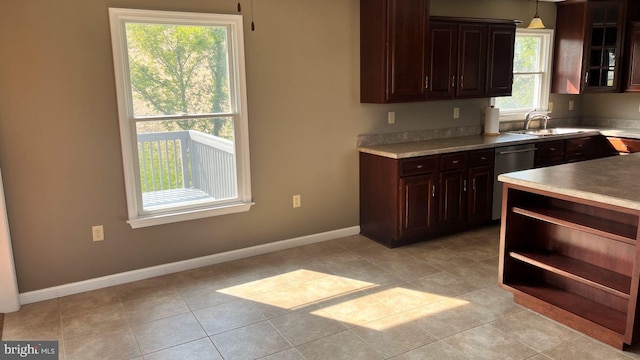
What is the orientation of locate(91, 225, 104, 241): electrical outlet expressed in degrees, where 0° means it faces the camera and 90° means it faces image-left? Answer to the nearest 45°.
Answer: approximately 0°

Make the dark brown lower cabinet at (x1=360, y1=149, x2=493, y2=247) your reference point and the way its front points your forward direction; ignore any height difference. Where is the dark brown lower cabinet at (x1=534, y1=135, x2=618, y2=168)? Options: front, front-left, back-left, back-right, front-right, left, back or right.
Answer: left

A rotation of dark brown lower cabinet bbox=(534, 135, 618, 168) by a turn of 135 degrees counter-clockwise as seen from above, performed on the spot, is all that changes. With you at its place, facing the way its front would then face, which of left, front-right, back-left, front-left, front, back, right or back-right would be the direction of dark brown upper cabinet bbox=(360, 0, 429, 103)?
back-left

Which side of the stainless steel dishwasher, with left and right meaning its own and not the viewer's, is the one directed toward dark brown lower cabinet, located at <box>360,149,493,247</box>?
right

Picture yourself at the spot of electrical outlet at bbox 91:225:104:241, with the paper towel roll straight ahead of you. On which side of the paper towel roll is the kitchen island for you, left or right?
right

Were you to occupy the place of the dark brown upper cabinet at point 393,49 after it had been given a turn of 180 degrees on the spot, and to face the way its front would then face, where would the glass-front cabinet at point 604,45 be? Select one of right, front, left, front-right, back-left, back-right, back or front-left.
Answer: right

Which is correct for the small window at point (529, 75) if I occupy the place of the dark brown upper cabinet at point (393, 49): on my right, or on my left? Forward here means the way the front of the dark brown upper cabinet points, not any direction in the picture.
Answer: on my left

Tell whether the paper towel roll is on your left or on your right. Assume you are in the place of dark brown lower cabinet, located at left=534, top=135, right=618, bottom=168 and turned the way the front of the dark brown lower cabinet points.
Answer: on your right

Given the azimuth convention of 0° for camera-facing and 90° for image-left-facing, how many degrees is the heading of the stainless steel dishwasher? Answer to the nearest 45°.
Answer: approximately 315°

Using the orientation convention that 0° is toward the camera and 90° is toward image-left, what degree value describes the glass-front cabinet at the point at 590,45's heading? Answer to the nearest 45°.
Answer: approximately 315°

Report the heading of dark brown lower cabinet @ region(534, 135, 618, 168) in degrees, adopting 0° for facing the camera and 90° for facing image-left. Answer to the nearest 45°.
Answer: approximately 315°

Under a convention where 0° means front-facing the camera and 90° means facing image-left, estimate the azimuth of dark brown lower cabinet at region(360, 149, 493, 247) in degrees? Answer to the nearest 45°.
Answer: approximately 315°

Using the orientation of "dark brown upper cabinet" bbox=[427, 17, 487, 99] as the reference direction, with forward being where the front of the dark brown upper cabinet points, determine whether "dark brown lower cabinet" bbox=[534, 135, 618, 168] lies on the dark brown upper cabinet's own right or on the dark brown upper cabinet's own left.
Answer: on the dark brown upper cabinet's own left
